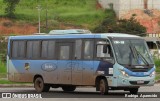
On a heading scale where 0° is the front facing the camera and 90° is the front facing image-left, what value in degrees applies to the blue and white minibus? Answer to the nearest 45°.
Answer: approximately 315°
